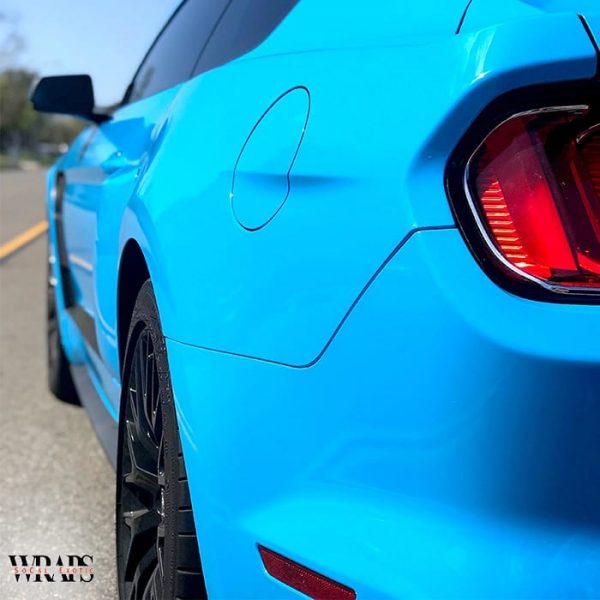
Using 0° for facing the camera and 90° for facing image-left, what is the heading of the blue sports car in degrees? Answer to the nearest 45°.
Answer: approximately 135°
